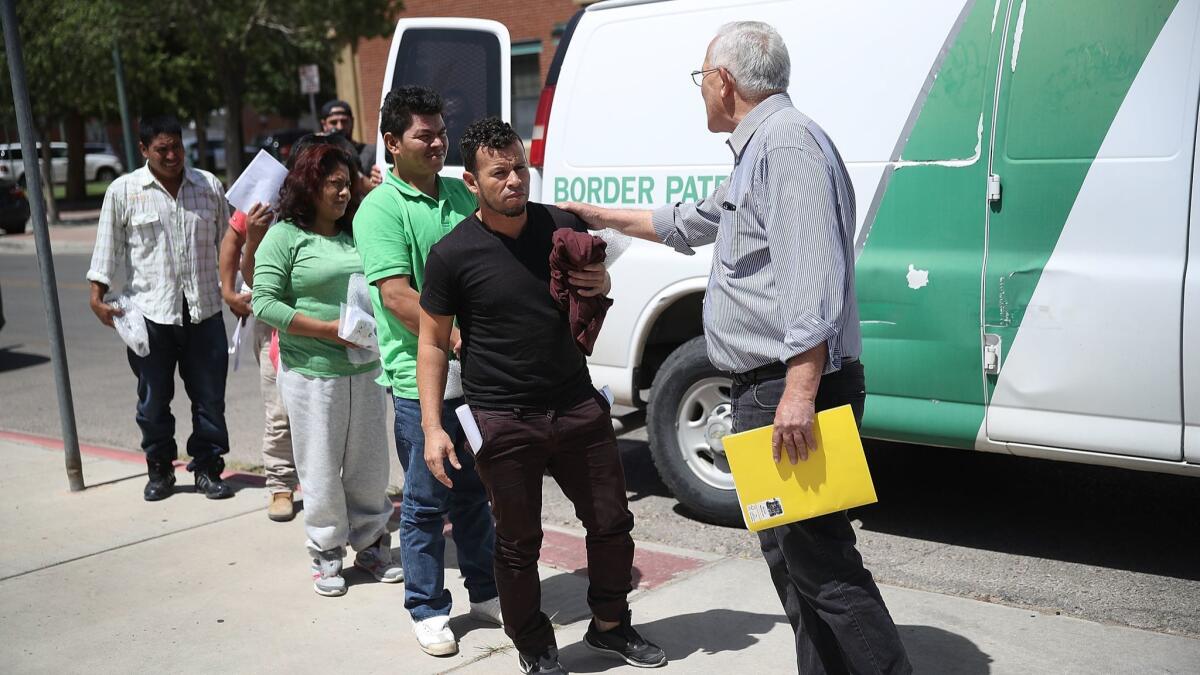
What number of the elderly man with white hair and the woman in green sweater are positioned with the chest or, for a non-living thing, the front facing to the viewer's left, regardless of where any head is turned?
1

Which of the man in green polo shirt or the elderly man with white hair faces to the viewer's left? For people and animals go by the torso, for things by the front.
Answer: the elderly man with white hair

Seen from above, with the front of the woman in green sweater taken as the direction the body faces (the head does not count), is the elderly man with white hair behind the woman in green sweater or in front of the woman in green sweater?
in front

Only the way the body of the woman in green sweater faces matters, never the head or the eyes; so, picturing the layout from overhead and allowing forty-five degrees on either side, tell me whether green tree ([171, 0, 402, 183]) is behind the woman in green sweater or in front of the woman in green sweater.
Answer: behind

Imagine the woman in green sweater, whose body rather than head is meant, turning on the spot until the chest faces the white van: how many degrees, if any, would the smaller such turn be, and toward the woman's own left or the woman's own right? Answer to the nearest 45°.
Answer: approximately 45° to the woman's own left

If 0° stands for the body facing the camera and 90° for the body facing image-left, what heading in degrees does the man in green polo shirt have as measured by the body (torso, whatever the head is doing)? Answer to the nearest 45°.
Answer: approximately 315°

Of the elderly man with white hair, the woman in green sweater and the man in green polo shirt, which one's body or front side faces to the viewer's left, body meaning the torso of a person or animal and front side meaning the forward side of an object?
the elderly man with white hair

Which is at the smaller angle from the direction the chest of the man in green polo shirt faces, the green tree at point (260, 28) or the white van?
the white van

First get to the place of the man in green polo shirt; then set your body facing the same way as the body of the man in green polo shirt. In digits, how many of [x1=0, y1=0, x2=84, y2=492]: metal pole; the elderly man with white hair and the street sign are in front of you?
1

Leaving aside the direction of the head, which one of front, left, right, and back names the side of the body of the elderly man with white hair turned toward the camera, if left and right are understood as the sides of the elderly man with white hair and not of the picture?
left

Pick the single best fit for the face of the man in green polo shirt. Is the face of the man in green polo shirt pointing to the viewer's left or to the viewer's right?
to the viewer's right

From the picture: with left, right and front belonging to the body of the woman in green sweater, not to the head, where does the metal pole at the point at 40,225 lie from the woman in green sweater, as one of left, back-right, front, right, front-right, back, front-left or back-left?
back

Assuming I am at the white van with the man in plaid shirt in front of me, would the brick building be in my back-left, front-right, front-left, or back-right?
front-right

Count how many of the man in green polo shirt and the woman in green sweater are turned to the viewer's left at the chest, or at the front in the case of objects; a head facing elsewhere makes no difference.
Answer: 0

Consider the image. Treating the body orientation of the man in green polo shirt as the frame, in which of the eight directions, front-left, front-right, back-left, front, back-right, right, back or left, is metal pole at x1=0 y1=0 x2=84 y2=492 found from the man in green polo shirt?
back

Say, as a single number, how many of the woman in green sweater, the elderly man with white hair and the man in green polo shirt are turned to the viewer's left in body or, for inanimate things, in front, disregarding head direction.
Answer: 1

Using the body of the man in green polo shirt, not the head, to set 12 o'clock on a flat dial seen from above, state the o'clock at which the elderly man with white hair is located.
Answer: The elderly man with white hair is roughly at 12 o'clock from the man in green polo shirt.
